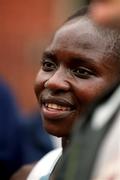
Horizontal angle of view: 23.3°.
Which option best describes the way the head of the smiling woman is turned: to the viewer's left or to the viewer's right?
to the viewer's left

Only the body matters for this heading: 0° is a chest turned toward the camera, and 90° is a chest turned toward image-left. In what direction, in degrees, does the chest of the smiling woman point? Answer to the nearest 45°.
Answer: approximately 45°
